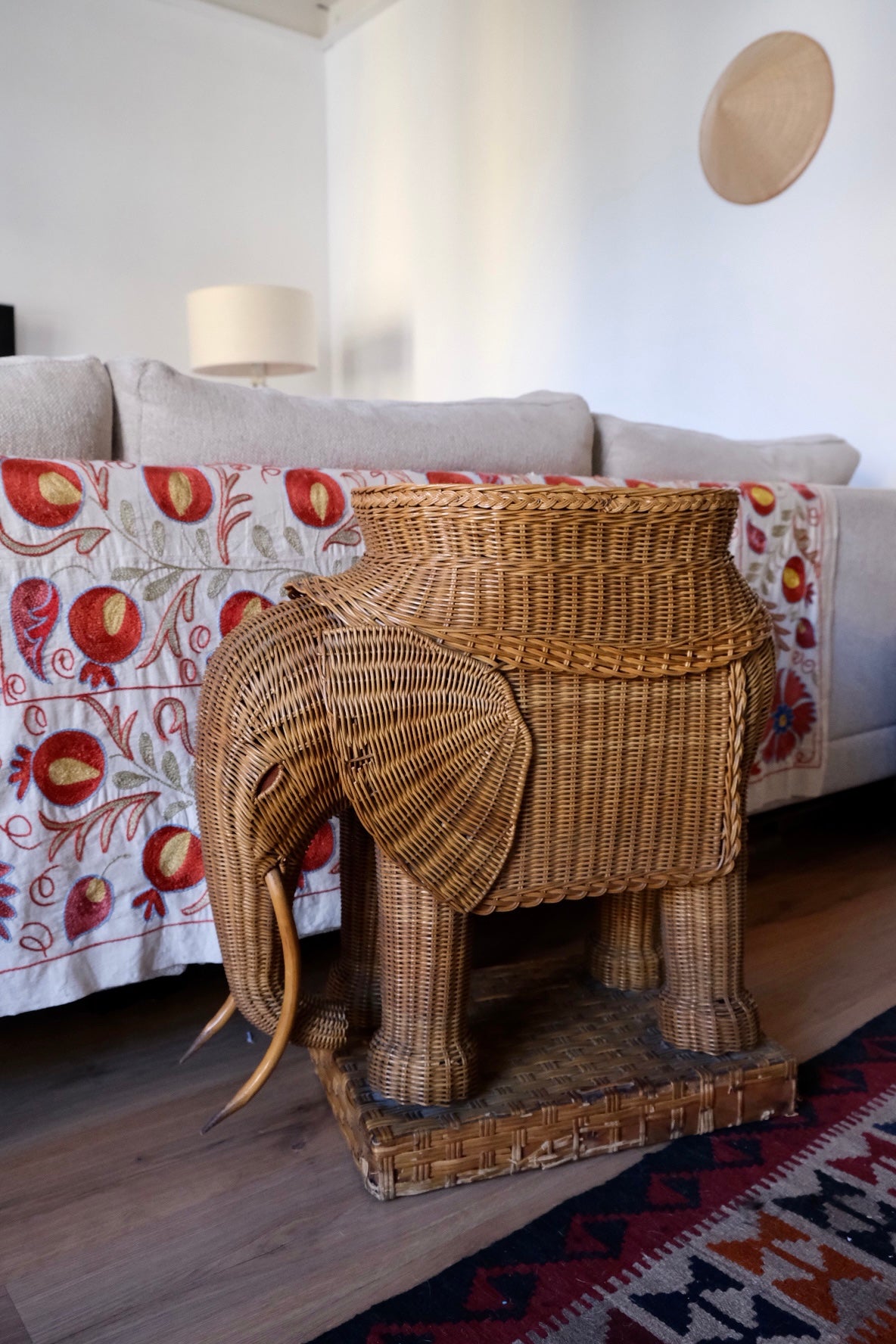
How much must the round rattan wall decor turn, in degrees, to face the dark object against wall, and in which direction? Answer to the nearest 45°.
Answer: approximately 45° to its right

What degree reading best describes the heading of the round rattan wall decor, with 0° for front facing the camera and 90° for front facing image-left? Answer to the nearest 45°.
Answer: approximately 45°

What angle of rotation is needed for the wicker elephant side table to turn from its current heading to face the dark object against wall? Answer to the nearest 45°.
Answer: approximately 90° to its right

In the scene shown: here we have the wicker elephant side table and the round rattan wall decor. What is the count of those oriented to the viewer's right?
0

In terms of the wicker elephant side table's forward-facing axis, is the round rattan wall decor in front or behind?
behind

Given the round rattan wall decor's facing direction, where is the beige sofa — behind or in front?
in front
